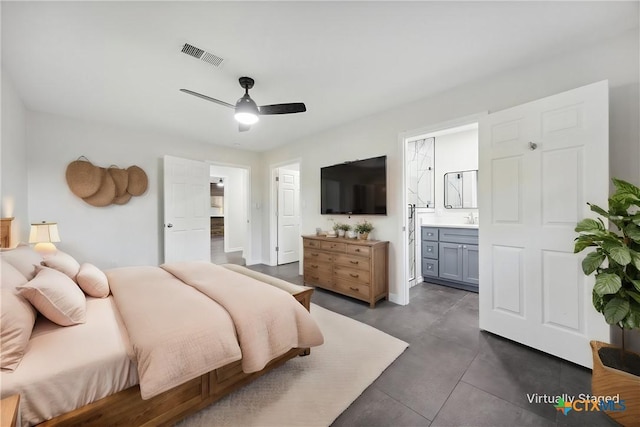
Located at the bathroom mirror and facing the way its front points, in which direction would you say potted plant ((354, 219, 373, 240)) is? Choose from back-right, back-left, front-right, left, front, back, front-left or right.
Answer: front-right

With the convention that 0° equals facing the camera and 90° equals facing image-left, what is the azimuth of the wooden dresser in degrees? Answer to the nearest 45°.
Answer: approximately 45°

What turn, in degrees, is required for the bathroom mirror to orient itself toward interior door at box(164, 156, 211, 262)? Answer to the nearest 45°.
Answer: approximately 45° to its right

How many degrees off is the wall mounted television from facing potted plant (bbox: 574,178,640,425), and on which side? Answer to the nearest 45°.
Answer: approximately 90° to its left

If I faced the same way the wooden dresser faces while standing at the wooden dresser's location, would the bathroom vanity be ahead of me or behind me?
behind

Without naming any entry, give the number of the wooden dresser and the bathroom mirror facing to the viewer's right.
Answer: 0

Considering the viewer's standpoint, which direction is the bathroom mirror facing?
facing the viewer

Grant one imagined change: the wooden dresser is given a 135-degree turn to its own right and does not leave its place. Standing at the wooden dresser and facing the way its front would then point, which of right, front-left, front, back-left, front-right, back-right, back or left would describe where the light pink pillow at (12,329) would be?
back-left

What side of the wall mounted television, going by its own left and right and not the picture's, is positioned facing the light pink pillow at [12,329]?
front

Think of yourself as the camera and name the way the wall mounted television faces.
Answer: facing the viewer and to the left of the viewer

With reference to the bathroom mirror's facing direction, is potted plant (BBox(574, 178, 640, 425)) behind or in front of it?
in front
